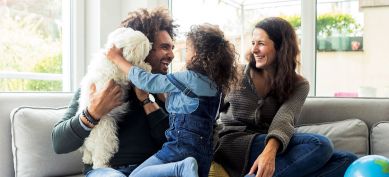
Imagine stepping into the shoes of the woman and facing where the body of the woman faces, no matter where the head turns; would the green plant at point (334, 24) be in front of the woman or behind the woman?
behind

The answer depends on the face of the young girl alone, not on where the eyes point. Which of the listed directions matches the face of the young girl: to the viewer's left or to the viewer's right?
to the viewer's left

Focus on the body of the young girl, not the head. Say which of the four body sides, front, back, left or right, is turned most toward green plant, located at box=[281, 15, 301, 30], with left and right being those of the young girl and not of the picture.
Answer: right

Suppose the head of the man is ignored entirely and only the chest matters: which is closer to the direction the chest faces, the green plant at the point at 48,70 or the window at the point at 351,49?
the window

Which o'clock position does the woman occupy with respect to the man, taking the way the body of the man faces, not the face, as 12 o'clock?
The woman is roughly at 10 o'clock from the man.

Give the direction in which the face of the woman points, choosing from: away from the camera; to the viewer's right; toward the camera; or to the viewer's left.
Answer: to the viewer's left

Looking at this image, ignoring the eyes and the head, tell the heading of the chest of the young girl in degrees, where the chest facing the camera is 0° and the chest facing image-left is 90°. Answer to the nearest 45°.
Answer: approximately 135°

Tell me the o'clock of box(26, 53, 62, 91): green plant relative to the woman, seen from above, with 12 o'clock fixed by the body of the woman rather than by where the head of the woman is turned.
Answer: The green plant is roughly at 2 o'clock from the woman.

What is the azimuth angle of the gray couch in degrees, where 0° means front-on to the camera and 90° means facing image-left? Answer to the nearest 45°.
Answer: approximately 0°

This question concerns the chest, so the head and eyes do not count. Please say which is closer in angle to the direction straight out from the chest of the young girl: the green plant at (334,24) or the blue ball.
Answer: the green plant

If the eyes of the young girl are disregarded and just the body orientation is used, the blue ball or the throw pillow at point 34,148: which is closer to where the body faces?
the throw pillow

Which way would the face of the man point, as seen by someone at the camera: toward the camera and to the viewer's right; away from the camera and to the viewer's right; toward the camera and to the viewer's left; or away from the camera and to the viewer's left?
toward the camera and to the viewer's right
